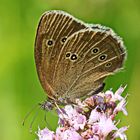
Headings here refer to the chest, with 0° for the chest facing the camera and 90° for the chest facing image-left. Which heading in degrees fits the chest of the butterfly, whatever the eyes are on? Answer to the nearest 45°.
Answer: approximately 90°
